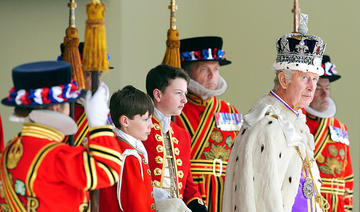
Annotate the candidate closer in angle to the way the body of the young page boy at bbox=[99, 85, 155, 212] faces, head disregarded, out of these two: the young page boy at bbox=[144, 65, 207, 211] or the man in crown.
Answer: the man in crown

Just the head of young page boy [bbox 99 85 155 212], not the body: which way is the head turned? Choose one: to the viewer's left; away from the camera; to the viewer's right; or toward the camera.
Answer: to the viewer's right

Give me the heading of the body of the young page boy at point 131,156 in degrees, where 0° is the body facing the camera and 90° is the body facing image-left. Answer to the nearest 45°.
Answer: approximately 270°

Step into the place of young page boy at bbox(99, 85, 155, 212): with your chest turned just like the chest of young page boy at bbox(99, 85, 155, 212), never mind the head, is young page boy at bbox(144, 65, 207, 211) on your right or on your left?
on your left

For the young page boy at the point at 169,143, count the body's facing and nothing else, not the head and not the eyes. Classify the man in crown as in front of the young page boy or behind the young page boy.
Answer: in front
